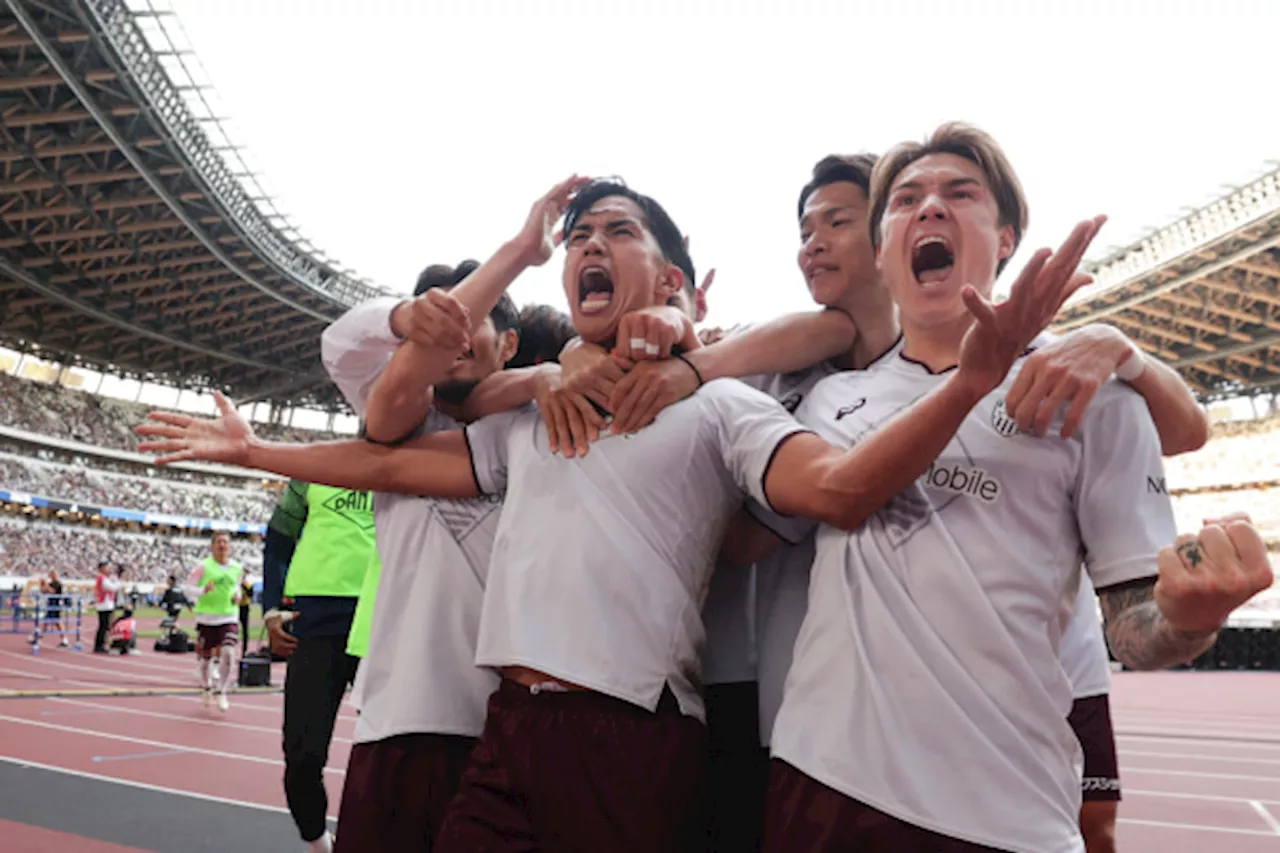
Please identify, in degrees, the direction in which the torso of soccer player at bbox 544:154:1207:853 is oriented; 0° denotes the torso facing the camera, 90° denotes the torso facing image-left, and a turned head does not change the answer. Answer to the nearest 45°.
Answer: approximately 45°

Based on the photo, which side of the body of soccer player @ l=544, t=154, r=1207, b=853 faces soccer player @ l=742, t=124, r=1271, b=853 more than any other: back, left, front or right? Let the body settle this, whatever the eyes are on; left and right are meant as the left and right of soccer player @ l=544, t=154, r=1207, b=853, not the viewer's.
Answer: left

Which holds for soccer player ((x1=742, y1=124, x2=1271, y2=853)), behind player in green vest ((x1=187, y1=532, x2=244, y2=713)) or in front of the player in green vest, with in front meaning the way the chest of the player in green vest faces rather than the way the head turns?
in front

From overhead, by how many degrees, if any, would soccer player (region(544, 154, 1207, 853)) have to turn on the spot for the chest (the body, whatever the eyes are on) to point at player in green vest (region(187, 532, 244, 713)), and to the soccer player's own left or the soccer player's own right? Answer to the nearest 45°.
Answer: approximately 90° to the soccer player's own right

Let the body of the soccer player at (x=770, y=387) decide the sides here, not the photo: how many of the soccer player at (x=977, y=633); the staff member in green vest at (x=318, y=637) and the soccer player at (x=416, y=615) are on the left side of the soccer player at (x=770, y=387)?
1
